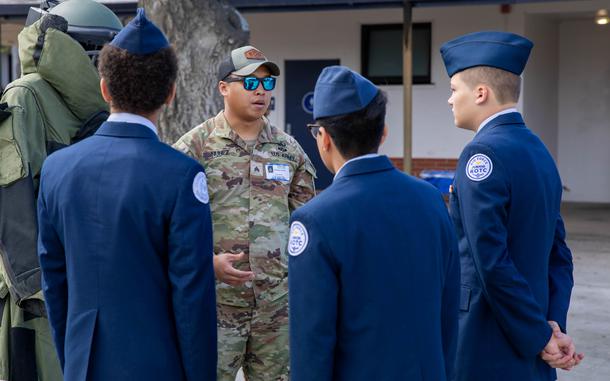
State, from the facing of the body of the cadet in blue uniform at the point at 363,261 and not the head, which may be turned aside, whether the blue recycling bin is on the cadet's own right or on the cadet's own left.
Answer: on the cadet's own right

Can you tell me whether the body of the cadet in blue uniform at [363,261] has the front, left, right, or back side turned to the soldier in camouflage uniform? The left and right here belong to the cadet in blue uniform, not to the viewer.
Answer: front

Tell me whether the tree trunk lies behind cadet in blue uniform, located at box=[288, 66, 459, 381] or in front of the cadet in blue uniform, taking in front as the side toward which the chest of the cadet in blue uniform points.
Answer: in front

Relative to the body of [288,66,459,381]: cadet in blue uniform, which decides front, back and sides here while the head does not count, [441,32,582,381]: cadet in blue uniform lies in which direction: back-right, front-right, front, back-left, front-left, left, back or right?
right

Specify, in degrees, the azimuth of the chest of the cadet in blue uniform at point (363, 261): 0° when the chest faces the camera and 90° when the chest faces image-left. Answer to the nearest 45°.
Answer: approximately 135°

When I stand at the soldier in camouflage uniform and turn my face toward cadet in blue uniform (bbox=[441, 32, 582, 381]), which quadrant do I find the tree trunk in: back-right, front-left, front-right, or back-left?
back-left

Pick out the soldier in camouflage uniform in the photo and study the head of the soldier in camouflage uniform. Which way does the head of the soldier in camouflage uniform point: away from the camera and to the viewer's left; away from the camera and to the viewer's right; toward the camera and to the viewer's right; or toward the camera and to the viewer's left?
toward the camera and to the viewer's right

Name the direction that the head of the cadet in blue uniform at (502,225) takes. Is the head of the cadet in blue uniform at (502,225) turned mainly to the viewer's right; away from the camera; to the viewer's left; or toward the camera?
to the viewer's left

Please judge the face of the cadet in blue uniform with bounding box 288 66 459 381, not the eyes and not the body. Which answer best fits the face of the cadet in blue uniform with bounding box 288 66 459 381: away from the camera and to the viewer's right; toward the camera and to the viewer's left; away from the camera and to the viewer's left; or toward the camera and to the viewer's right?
away from the camera and to the viewer's left
